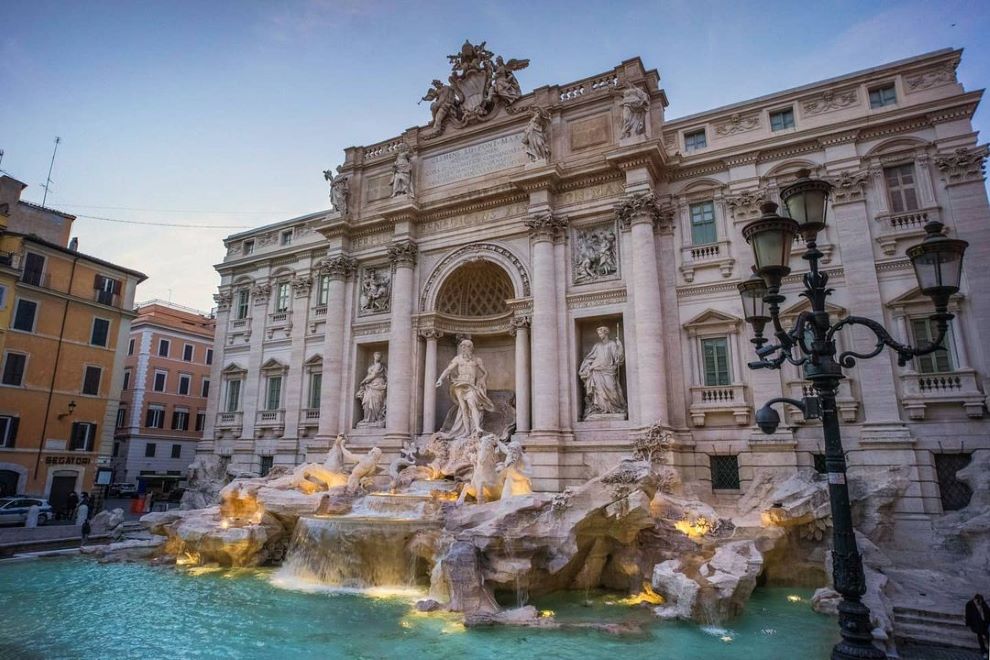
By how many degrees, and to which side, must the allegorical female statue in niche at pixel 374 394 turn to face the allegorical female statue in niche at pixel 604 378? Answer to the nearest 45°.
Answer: approximately 90° to its left

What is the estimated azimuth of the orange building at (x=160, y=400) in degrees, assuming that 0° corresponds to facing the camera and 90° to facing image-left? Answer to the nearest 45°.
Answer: approximately 315°

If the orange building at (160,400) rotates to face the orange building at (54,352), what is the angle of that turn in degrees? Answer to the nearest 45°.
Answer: approximately 45° to its right

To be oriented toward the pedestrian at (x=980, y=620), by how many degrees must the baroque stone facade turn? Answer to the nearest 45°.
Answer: approximately 90° to its left

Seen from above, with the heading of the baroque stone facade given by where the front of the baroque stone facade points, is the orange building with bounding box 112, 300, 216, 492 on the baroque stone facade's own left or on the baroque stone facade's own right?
on the baroque stone facade's own right

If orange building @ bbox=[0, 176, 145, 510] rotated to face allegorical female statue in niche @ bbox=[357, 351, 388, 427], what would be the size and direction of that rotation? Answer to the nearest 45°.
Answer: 0° — it already faces it

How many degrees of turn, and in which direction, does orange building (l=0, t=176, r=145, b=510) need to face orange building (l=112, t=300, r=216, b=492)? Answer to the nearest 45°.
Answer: approximately 90° to its left

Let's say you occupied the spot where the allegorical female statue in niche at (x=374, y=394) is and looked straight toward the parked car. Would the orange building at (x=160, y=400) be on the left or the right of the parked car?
right

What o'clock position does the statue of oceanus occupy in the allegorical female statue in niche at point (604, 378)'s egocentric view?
The statue of oceanus is roughly at 2 o'clock from the allegorical female statue in niche.

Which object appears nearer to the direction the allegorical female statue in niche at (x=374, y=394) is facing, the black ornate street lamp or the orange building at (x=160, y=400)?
the black ornate street lamp
